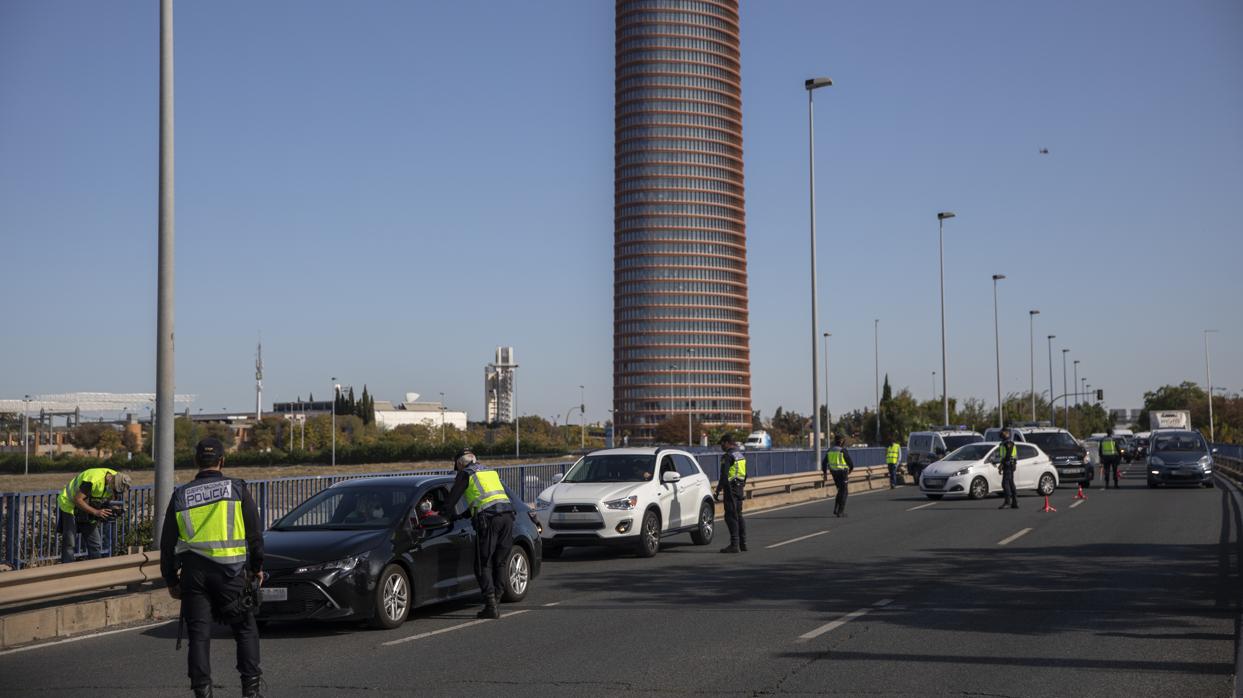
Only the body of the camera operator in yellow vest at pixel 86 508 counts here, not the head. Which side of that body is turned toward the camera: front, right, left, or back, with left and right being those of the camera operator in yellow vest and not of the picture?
right

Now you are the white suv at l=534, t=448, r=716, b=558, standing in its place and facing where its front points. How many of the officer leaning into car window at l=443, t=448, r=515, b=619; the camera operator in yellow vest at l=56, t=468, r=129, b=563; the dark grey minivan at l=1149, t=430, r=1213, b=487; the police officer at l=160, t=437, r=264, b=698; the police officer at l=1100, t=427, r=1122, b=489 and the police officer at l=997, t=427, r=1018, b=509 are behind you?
3

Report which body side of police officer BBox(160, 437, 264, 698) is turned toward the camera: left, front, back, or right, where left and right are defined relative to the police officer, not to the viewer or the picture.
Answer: back

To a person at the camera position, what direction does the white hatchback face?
facing the viewer and to the left of the viewer

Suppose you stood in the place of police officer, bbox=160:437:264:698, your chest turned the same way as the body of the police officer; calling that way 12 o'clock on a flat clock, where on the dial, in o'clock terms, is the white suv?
The white suv is roughly at 1 o'clock from the police officer.

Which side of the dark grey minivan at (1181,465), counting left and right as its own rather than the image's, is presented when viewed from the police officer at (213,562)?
front

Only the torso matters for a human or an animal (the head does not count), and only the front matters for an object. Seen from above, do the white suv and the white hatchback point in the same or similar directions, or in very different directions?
same or similar directions

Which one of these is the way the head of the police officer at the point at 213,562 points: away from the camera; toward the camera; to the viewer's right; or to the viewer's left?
away from the camera

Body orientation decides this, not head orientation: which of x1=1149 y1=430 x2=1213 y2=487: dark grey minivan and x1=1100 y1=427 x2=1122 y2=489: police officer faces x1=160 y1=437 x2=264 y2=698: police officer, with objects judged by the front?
the dark grey minivan

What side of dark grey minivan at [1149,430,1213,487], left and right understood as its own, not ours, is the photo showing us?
front

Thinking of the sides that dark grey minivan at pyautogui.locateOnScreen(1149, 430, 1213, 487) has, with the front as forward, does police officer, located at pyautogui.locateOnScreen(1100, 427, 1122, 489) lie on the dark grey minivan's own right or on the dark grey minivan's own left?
on the dark grey minivan's own right
